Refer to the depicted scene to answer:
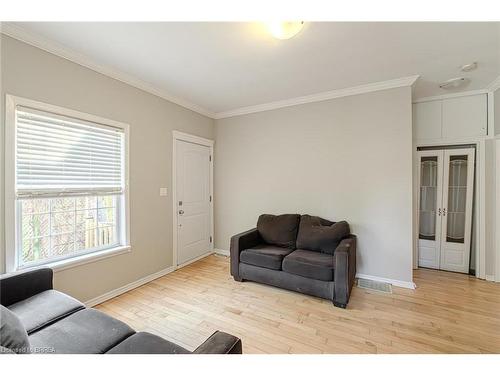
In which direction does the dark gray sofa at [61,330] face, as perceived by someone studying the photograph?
facing away from the viewer and to the right of the viewer

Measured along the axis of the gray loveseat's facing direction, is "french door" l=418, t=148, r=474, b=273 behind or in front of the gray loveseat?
behind

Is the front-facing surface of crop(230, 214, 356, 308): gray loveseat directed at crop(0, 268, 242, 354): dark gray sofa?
yes

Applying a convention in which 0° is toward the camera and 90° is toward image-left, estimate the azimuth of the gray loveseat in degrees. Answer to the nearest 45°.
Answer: approximately 45°

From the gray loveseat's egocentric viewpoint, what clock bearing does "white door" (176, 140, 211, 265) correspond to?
The white door is roughly at 2 o'clock from the gray loveseat.

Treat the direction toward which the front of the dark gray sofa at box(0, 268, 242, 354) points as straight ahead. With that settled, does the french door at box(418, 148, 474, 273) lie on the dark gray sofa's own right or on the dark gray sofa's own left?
on the dark gray sofa's own right
